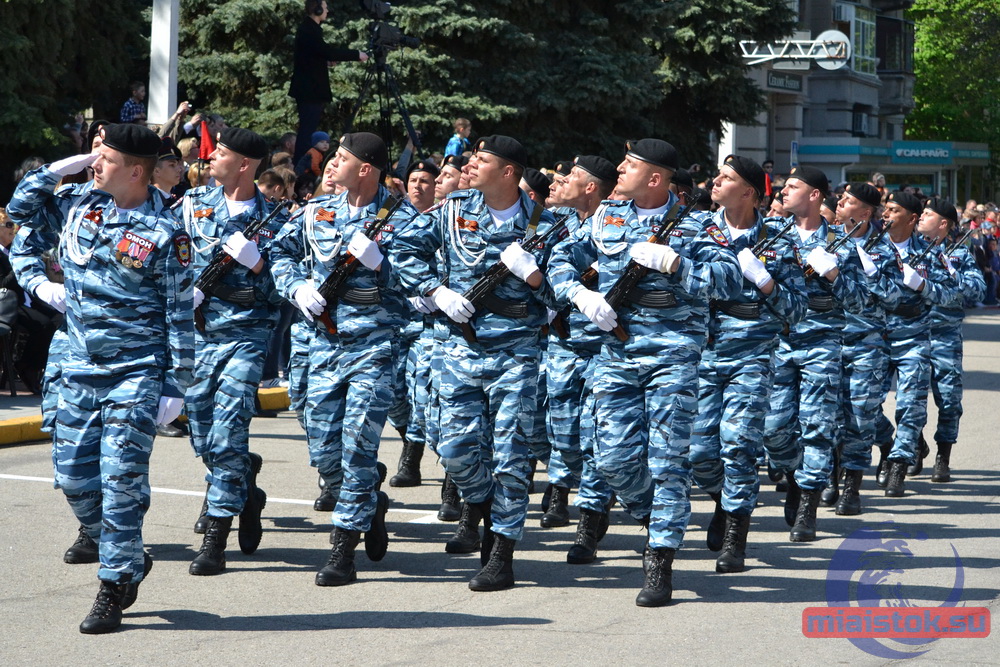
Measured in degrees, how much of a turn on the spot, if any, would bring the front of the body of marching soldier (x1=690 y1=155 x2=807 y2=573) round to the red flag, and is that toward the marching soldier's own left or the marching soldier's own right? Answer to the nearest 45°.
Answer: approximately 90° to the marching soldier's own right

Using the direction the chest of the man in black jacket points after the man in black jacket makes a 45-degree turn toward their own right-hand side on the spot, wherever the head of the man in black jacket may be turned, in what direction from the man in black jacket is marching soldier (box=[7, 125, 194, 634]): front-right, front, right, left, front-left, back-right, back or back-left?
front-right

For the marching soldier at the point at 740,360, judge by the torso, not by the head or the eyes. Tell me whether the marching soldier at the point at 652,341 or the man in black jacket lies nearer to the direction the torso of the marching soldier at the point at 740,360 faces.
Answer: the marching soldier

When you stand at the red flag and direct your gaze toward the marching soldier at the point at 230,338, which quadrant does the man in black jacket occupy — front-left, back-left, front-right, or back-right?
back-left

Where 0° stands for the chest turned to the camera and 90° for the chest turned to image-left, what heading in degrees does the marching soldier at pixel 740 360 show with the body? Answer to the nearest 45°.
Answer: approximately 45°

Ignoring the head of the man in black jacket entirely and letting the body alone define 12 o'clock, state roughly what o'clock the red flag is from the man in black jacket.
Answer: The red flag is roughly at 4 o'clock from the man in black jacket.

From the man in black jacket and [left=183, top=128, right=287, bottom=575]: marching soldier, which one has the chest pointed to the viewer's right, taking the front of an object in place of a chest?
the man in black jacket

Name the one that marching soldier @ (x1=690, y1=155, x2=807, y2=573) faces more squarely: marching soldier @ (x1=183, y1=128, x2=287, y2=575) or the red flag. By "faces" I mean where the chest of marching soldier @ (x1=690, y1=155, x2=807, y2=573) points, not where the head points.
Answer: the marching soldier

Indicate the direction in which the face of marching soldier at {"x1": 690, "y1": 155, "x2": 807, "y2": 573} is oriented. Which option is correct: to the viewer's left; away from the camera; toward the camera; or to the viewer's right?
to the viewer's left

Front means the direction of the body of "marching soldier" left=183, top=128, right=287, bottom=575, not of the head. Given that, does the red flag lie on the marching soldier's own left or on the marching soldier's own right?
on the marching soldier's own right

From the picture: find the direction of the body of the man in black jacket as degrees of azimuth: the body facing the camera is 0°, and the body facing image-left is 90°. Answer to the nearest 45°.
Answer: approximately 270°

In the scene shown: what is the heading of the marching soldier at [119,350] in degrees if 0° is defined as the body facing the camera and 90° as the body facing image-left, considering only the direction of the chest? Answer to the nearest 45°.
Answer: approximately 45°

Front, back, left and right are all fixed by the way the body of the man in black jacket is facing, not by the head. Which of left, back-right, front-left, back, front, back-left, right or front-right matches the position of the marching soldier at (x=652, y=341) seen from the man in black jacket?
right

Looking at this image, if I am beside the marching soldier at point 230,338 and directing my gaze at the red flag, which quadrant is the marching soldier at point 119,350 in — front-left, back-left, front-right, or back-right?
back-left
